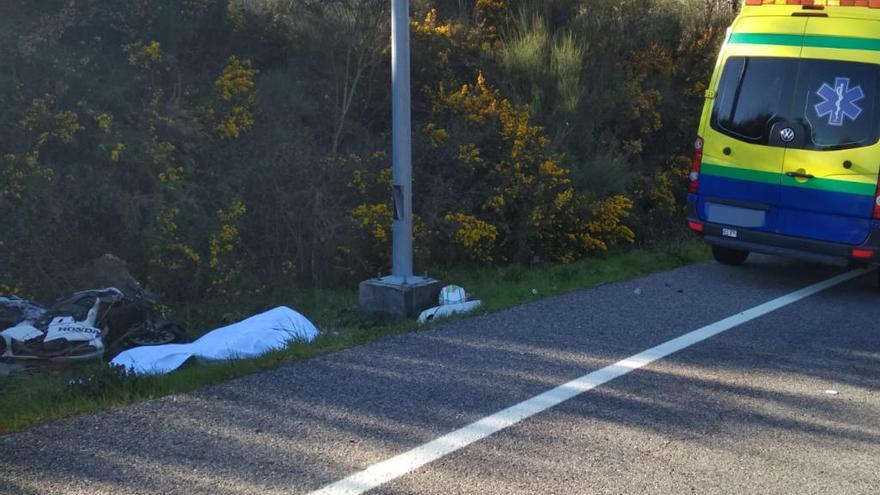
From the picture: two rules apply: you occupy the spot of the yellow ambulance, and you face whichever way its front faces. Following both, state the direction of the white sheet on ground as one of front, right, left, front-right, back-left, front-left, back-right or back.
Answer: back-left

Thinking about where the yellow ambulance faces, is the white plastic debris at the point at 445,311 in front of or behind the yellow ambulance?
behind

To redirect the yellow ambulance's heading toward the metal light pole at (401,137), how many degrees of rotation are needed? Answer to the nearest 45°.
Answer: approximately 135° to its left

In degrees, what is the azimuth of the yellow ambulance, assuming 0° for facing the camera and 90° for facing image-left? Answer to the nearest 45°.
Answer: approximately 180°

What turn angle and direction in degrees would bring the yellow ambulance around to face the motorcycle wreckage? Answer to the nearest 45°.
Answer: approximately 135° to its left
